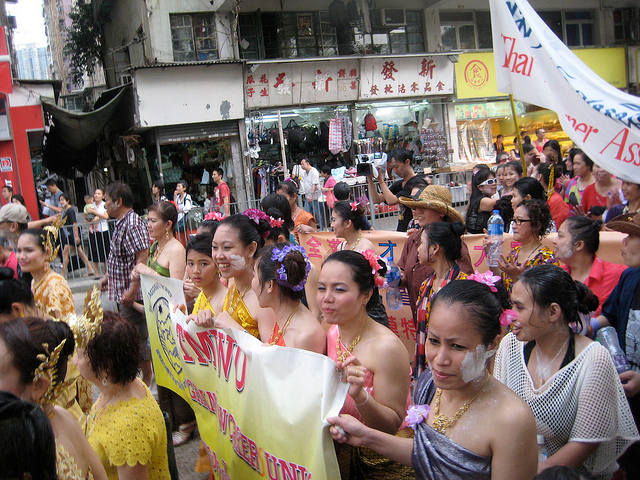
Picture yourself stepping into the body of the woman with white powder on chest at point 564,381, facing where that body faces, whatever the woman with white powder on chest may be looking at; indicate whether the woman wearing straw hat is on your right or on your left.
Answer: on your right

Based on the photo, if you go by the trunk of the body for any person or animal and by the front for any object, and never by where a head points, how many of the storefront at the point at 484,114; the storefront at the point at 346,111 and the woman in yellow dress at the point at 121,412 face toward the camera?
2

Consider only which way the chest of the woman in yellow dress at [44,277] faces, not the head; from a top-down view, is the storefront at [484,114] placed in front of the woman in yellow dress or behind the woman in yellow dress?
behind

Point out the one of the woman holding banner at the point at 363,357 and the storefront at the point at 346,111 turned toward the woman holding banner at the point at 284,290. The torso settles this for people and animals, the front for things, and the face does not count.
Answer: the storefront

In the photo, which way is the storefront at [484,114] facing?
toward the camera

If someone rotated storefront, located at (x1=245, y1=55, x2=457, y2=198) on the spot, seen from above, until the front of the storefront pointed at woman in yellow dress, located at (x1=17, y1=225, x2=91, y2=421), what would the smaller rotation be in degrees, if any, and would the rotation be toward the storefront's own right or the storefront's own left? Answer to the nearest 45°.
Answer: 0° — it already faces them

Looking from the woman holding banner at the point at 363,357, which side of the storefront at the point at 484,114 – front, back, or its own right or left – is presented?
front

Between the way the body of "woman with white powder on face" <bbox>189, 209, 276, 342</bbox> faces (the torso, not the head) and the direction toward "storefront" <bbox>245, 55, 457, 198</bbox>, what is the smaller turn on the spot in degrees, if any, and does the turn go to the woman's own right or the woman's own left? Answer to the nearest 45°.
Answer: approximately 135° to the woman's own right

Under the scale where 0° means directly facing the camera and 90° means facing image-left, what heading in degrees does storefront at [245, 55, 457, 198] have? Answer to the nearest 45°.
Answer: approximately 0°

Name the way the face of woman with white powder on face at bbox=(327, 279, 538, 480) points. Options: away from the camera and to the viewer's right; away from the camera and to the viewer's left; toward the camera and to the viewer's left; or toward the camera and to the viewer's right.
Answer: toward the camera and to the viewer's left
